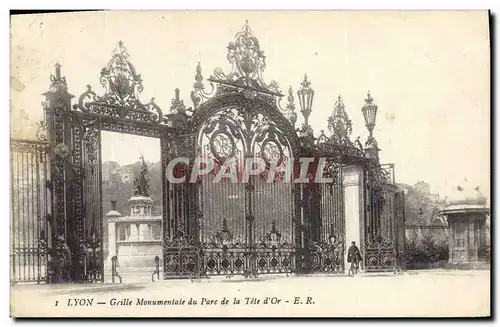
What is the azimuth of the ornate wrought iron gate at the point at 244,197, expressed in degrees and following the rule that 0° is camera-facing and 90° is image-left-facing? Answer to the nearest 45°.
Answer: approximately 0°

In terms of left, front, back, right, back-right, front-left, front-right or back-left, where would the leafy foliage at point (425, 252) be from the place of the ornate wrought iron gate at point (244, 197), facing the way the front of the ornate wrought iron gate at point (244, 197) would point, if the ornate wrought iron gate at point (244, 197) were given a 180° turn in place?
right

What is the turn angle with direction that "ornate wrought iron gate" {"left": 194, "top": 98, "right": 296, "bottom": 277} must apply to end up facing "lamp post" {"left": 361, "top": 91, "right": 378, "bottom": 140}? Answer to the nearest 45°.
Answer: approximately 90° to its left

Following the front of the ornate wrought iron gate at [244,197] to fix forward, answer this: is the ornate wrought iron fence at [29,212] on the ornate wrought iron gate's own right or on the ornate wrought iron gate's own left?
on the ornate wrought iron gate's own right

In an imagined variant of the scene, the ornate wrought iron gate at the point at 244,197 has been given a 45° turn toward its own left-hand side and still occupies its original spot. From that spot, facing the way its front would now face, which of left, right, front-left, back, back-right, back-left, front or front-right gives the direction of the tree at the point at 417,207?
front-left

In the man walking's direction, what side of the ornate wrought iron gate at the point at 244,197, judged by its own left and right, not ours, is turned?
left
